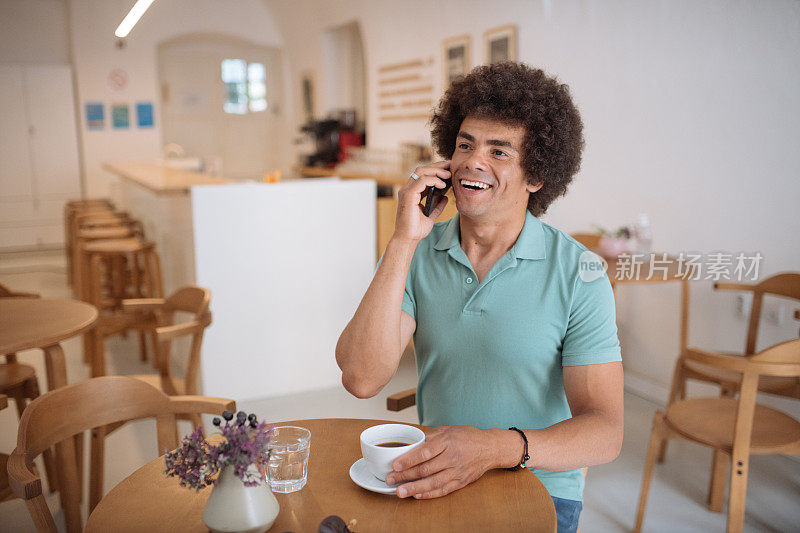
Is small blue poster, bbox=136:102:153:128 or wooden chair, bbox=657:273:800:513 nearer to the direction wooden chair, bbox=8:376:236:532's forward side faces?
the wooden chair

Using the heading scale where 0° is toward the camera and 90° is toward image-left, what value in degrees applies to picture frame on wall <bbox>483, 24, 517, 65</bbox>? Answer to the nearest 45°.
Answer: approximately 45°

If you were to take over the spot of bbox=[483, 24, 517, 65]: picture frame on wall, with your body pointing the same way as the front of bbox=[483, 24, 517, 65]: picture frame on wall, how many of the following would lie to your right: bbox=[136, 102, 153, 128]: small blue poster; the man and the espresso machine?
2

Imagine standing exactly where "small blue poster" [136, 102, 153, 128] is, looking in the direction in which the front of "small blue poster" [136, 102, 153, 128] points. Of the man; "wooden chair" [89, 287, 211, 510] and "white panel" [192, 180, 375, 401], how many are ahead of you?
3

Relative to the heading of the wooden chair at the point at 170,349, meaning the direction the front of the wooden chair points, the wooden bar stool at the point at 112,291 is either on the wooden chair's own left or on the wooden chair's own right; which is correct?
on the wooden chair's own right

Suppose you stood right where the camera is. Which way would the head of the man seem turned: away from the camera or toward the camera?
toward the camera

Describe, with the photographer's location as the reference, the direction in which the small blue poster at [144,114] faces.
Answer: facing the viewer

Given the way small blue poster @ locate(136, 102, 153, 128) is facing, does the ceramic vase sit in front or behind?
in front

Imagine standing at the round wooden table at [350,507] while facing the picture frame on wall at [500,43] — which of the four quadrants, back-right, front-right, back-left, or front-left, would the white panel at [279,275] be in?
front-left

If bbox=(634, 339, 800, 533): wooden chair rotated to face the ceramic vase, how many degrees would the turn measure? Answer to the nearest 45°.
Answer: approximately 90° to its left

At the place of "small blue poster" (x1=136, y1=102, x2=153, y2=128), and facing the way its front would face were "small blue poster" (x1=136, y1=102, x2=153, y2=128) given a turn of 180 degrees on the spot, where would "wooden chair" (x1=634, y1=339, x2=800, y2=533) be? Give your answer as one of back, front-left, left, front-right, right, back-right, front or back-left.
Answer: back

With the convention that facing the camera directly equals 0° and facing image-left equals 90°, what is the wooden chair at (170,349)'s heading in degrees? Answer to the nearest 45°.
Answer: approximately 45°

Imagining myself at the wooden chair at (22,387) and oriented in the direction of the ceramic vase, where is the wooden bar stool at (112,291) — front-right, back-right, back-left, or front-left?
back-left

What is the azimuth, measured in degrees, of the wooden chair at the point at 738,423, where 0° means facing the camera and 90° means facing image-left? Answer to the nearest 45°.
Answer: approximately 135°
